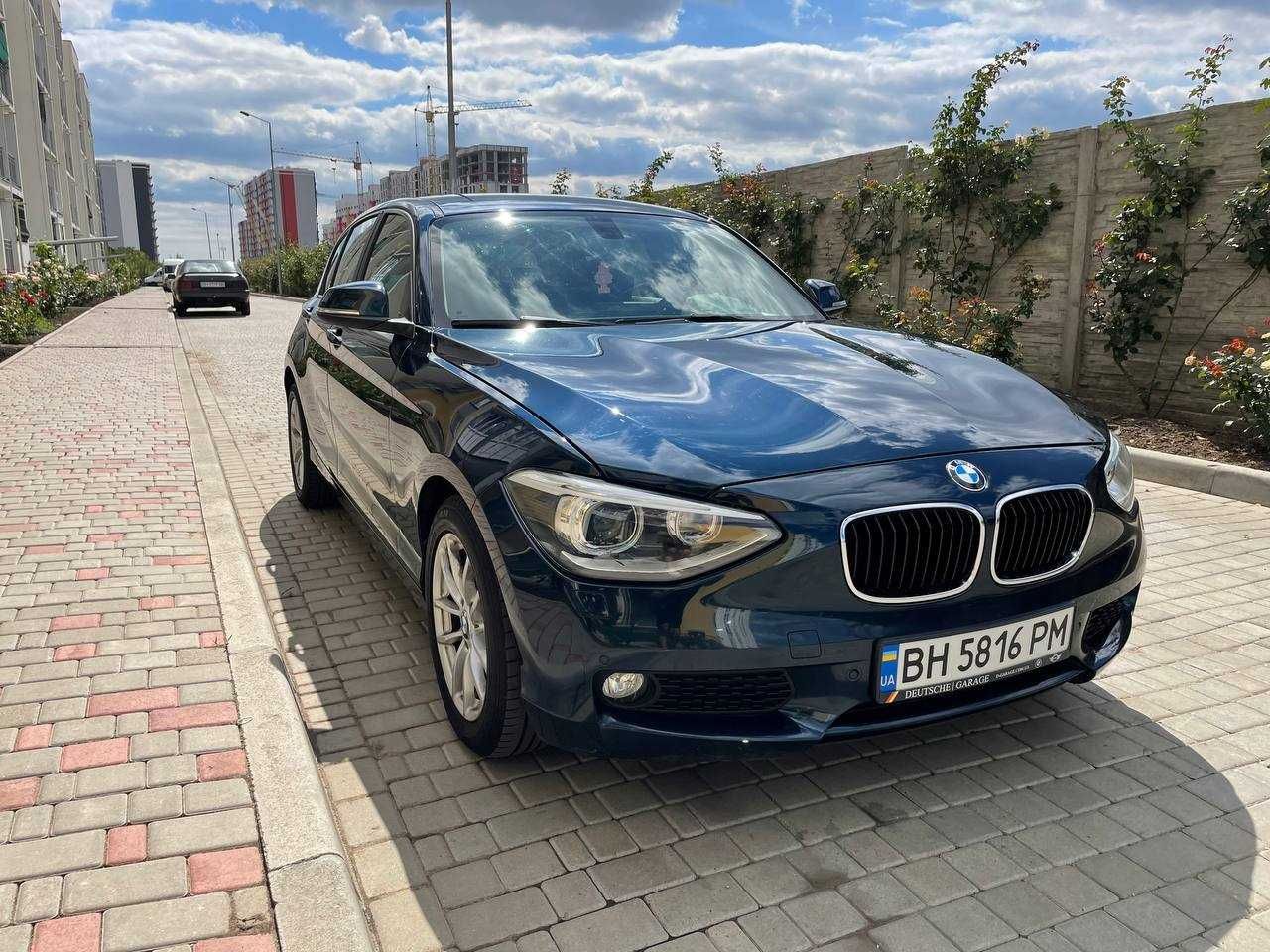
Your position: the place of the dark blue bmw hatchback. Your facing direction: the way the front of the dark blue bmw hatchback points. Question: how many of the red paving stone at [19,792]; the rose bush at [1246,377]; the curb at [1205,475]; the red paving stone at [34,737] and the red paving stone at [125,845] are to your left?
2

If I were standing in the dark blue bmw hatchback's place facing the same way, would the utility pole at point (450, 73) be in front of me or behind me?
behind

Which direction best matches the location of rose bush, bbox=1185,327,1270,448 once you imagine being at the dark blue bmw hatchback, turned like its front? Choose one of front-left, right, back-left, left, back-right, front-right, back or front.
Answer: left

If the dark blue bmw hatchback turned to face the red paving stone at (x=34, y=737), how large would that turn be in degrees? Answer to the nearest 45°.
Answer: approximately 135° to its right

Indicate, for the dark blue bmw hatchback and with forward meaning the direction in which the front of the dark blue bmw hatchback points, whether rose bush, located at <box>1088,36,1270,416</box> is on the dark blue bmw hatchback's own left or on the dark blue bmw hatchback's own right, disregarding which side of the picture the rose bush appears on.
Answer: on the dark blue bmw hatchback's own left

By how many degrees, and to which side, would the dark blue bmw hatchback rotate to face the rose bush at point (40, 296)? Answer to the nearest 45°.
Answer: approximately 180°

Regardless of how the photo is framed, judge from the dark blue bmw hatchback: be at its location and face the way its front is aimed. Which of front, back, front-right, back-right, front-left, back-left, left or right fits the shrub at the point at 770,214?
back-left

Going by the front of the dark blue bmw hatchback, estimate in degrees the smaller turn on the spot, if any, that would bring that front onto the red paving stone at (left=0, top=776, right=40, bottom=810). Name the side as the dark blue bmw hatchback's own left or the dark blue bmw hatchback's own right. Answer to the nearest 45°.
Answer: approximately 135° to the dark blue bmw hatchback's own right

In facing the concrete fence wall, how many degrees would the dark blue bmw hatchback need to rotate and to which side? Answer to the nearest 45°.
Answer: approximately 90° to its left

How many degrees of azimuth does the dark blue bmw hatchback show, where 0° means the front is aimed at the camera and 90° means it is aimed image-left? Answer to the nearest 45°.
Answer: approximately 315°

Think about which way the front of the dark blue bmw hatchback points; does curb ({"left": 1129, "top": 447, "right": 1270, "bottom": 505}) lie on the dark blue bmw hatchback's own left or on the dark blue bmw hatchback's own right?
on the dark blue bmw hatchback's own left
